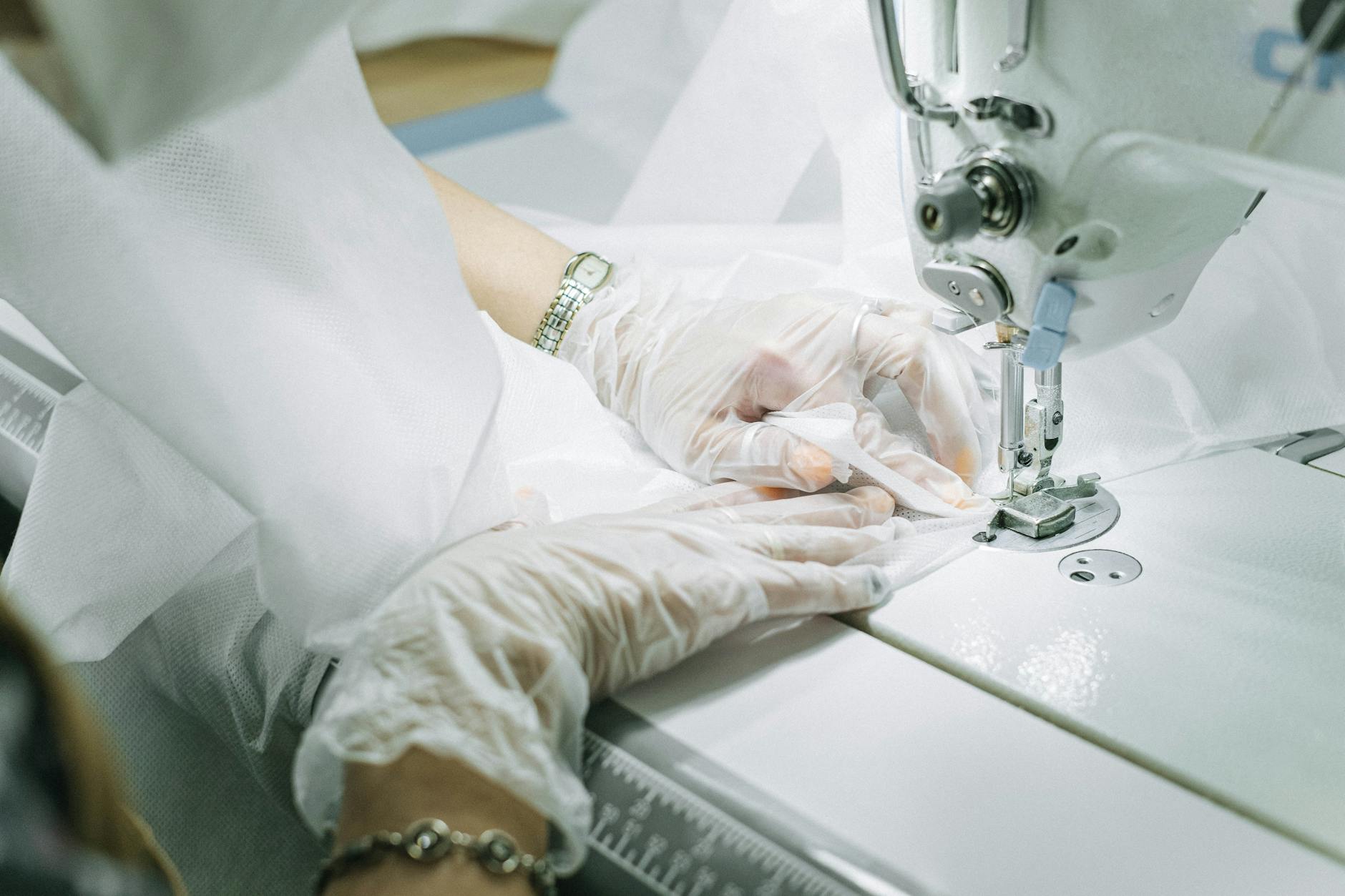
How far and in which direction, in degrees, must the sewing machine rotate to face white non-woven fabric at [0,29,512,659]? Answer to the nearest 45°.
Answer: approximately 45° to its right

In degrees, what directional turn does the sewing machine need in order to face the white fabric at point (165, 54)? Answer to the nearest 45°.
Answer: approximately 45° to its right

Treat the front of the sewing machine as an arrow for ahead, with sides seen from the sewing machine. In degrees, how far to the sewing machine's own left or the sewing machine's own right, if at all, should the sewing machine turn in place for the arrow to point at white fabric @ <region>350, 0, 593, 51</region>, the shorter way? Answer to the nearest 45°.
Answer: approximately 90° to the sewing machine's own right

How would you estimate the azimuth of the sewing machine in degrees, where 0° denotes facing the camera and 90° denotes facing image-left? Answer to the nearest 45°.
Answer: approximately 45°

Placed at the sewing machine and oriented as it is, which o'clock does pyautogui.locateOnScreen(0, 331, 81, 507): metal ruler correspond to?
The metal ruler is roughly at 2 o'clock from the sewing machine.
